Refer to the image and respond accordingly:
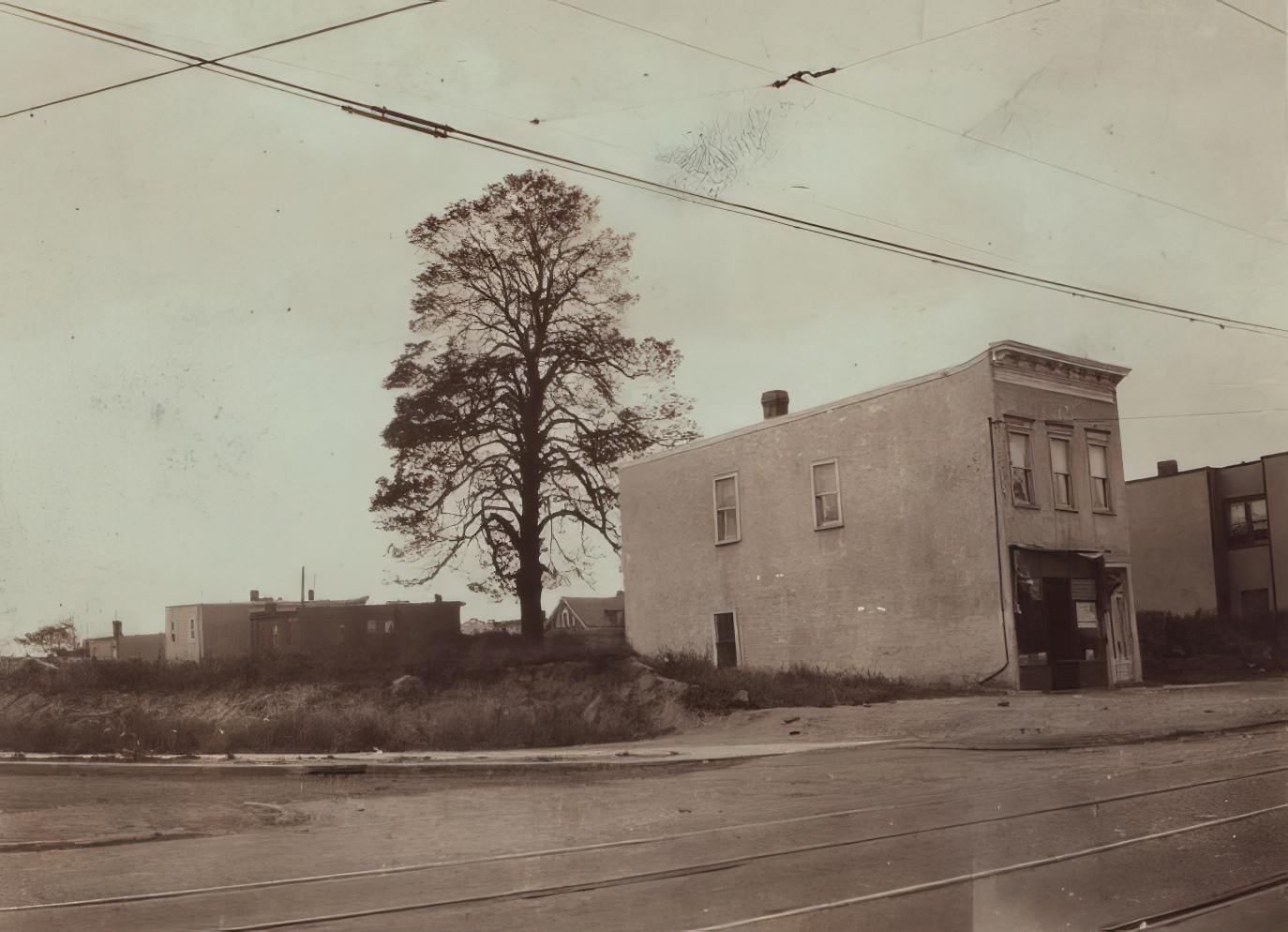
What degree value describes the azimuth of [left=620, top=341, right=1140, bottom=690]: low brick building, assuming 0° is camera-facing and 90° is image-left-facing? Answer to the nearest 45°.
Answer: approximately 315°

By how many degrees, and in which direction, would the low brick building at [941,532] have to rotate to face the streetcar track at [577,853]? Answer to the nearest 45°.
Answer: approximately 45° to its right

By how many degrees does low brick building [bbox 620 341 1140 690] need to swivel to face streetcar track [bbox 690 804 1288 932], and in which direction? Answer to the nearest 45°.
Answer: approximately 45° to its right

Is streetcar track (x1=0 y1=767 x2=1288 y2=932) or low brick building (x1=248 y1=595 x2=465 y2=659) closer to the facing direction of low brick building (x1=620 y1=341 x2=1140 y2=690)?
the streetcar track

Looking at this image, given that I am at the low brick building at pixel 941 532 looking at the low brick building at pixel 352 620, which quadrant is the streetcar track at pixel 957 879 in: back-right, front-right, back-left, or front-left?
back-left

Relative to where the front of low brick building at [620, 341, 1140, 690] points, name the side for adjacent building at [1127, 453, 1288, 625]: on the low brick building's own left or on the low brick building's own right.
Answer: on the low brick building's own left
